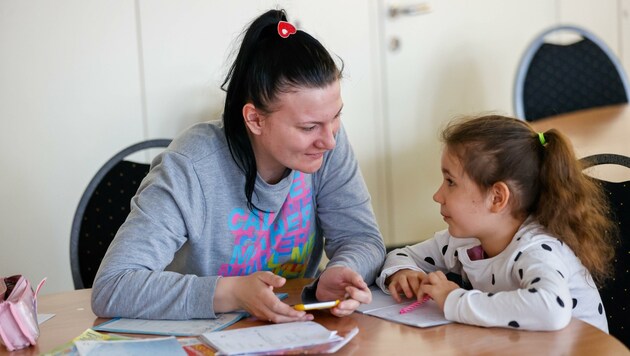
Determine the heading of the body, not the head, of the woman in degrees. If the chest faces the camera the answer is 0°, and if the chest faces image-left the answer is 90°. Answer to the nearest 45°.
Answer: approximately 315°
